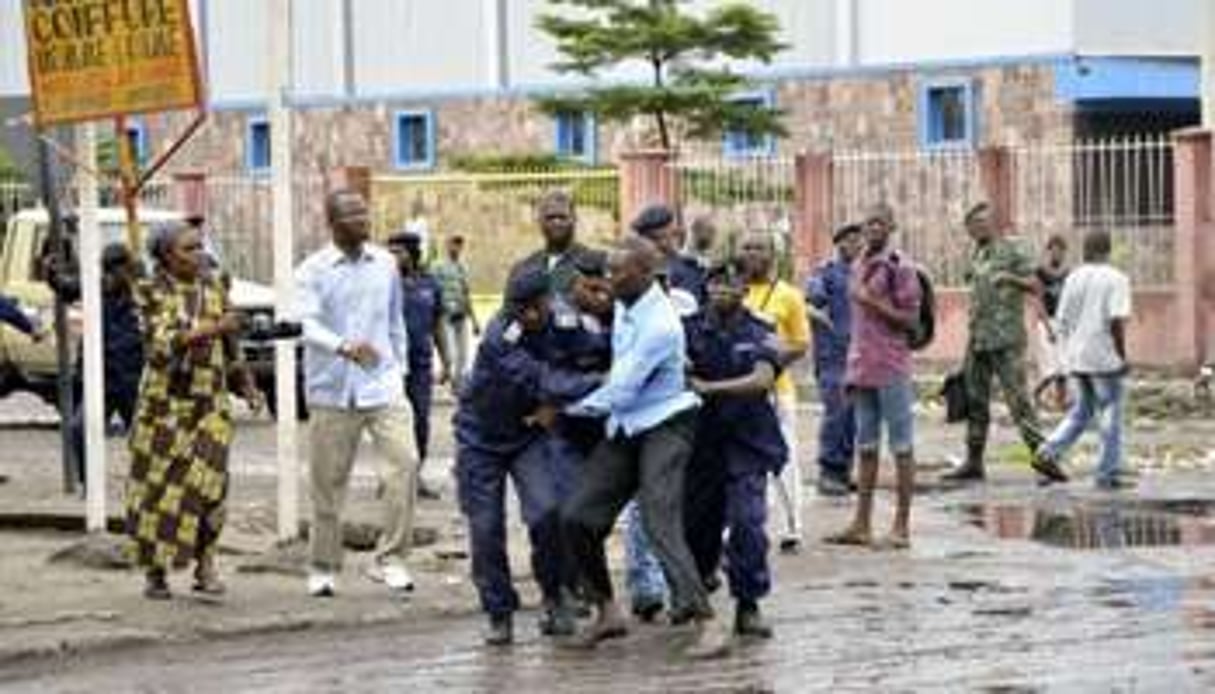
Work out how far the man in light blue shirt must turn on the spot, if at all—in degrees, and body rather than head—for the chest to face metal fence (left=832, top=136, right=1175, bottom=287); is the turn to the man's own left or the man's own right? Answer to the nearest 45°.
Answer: approximately 135° to the man's own right

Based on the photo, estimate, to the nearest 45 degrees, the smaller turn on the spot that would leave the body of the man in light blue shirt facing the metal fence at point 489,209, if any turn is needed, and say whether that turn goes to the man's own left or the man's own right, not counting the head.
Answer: approximately 135° to the man's own right

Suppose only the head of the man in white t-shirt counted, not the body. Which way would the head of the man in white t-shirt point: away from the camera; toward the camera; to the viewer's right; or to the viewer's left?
away from the camera

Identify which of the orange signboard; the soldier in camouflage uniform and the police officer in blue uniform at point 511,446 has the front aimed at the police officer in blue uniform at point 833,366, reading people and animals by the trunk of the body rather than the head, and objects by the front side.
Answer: the soldier in camouflage uniform

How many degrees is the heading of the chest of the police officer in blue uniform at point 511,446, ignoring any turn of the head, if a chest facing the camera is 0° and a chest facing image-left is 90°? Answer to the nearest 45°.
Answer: approximately 315°

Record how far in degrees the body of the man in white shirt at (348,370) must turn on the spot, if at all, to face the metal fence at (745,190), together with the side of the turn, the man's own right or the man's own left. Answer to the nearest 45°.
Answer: approximately 180°

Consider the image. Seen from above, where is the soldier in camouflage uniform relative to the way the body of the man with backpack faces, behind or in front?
behind

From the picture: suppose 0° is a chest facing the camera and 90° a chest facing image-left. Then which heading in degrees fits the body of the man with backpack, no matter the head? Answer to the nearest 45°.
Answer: approximately 45°

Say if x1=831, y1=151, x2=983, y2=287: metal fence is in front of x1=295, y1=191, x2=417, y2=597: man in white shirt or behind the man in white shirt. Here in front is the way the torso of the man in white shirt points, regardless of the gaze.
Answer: behind

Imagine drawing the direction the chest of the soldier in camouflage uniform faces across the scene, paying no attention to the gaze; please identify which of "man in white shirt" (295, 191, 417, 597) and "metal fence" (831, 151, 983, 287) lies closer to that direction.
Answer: the man in white shirt

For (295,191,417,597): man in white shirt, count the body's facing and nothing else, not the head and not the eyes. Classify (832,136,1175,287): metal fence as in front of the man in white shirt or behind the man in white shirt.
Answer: behind
